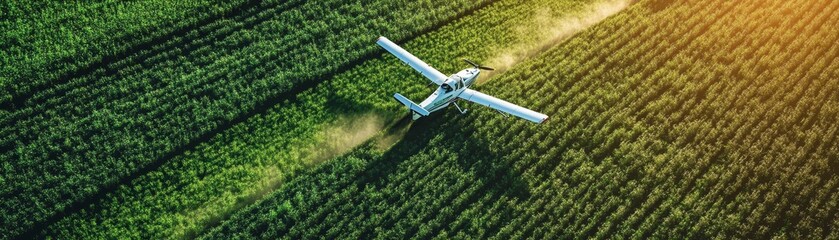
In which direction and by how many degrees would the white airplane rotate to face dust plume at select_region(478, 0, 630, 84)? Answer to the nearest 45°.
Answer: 0° — it already faces it

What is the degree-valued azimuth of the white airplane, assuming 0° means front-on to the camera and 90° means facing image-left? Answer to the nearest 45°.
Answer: approximately 225°
